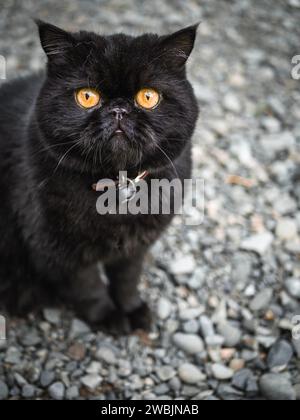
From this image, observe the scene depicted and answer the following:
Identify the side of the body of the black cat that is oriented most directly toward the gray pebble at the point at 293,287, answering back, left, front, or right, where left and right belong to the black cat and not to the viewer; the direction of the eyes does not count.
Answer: left

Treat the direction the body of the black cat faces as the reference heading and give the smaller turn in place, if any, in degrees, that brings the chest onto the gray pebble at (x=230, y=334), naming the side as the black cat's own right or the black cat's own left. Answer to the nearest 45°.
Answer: approximately 90° to the black cat's own left

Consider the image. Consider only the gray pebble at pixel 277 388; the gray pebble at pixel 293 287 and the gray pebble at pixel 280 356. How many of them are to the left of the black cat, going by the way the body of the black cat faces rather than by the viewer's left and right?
3

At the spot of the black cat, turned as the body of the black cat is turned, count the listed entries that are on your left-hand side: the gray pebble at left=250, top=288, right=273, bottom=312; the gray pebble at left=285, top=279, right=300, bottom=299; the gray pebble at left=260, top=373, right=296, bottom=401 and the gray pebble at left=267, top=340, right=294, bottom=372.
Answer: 4

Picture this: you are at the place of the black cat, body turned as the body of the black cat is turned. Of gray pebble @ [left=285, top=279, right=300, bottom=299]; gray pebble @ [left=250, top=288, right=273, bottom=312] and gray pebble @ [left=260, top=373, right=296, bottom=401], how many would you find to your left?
3
